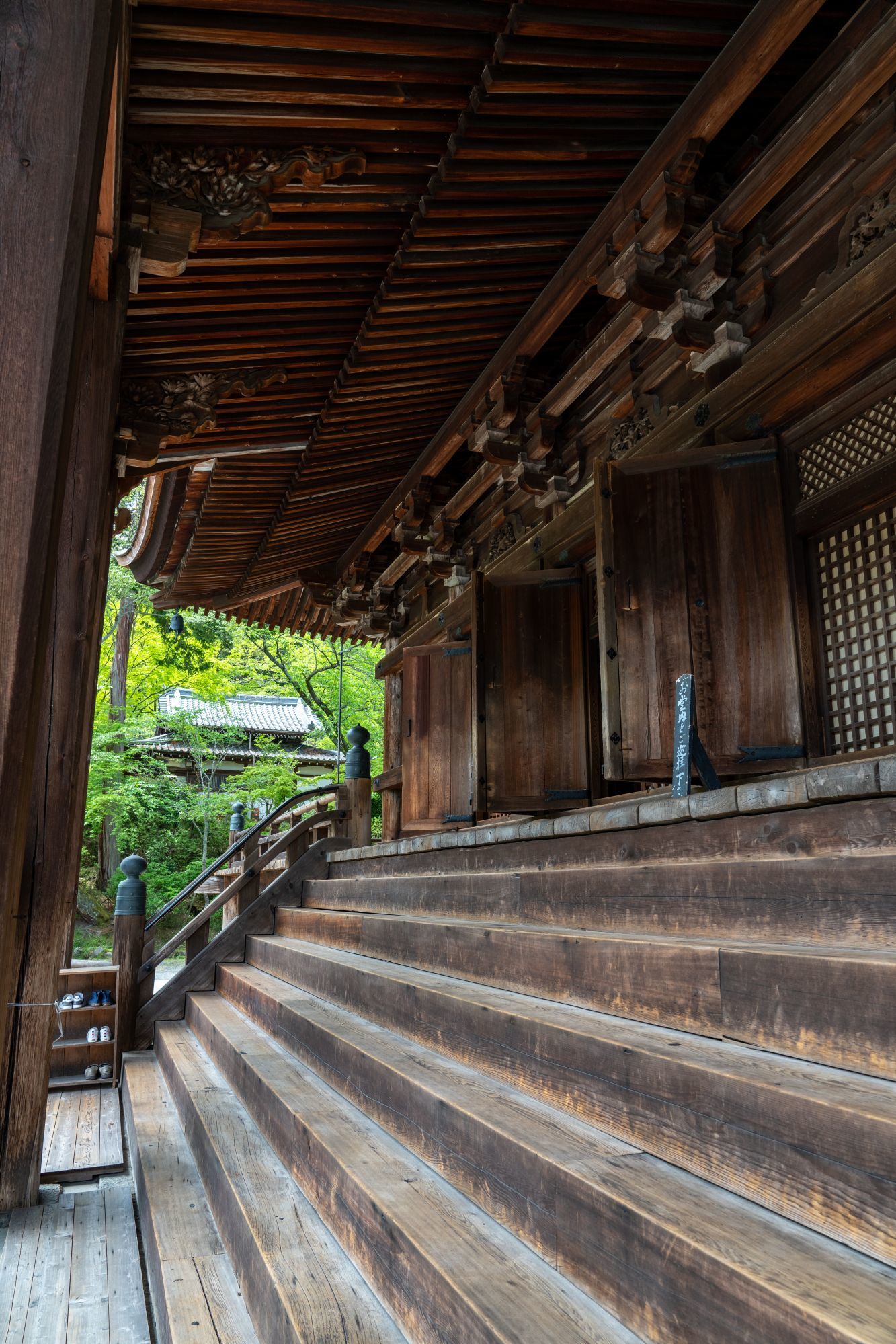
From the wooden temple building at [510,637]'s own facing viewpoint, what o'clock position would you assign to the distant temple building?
The distant temple building is roughly at 4 o'clock from the wooden temple building.

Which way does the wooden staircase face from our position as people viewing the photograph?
facing the viewer and to the left of the viewer

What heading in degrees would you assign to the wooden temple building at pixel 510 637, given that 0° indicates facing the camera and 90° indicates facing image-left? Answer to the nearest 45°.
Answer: approximately 45°

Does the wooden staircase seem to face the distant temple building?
no
